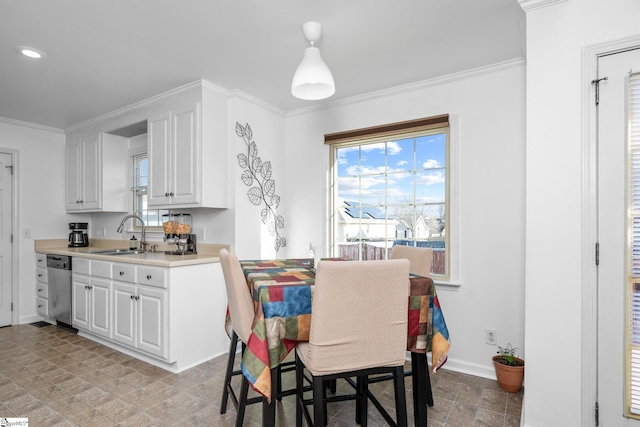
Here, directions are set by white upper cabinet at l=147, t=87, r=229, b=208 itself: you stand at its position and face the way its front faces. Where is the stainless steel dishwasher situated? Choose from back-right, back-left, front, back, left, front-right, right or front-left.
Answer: right

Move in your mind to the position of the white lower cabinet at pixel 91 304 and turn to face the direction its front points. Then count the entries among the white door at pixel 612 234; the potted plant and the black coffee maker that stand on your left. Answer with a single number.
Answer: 2

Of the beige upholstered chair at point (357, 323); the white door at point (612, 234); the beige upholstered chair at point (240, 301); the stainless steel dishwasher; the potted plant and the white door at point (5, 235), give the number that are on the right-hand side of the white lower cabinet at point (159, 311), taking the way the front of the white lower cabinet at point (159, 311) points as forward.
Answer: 2

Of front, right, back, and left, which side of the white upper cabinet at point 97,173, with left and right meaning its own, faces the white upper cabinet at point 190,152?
left

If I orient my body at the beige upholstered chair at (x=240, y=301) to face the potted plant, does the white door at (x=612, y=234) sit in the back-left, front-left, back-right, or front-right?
front-right

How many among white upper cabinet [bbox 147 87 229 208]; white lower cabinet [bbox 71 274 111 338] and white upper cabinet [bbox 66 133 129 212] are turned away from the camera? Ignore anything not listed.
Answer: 0

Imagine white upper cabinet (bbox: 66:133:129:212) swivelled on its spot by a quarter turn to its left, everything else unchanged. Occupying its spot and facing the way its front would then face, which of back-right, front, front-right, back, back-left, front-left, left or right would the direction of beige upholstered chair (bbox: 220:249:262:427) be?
front-right

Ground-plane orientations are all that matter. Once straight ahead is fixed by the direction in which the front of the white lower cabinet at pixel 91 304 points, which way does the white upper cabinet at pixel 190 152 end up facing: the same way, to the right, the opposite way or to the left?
the same way

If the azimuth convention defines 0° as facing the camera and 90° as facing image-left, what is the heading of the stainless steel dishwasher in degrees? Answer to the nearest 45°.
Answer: approximately 45°

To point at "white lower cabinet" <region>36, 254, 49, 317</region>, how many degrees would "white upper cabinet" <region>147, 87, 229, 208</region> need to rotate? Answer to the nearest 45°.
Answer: approximately 90° to its right

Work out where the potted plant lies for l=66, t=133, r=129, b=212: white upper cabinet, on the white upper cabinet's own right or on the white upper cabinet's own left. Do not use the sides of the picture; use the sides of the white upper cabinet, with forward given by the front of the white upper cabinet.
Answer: on the white upper cabinet's own left

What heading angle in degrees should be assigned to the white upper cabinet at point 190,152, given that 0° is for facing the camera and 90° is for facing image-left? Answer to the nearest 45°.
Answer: approximately 45°

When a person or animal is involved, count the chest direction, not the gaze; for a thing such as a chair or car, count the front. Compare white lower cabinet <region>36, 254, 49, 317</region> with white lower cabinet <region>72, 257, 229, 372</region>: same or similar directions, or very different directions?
same or similar directions

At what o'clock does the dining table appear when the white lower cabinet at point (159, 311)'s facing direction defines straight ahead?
The dining table is roughly at 10 o'clock from the white lower cabinet.

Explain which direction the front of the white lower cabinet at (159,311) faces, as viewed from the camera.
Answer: facing the viewer and to the left of the viewer

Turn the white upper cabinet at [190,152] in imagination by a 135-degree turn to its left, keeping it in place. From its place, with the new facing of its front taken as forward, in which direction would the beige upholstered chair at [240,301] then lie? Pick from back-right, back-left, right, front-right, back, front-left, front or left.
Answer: right
